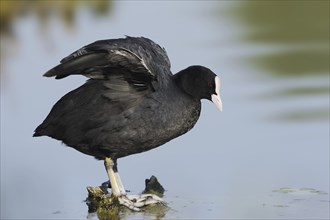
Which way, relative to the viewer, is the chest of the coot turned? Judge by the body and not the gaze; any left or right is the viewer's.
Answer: facing to the right of the viewer
